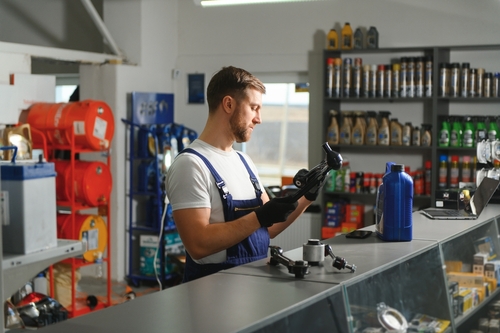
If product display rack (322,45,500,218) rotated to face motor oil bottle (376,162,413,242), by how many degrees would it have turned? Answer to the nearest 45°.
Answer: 0° — it already faces it

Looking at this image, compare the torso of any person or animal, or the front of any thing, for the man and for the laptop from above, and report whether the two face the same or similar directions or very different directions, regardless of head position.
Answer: very different directions

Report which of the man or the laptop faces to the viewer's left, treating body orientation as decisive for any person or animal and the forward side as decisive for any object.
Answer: the laptop

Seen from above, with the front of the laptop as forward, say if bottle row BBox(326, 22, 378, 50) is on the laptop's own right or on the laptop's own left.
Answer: on the laptop's own right

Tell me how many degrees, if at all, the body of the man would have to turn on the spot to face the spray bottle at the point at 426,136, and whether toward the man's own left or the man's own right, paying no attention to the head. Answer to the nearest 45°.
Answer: approximately 90° to the man's own left

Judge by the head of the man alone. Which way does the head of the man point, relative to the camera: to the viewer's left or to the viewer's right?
to the viewer's right

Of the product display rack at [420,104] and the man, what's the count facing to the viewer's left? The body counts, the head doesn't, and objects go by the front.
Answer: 0

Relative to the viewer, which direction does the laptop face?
to the viewer's left

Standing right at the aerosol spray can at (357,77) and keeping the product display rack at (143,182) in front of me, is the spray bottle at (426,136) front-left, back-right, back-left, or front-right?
back-left

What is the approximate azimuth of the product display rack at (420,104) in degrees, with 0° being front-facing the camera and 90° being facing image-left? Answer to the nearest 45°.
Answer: approximately 0°

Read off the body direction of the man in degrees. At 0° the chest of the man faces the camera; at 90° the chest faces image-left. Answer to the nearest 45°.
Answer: approximately 315°

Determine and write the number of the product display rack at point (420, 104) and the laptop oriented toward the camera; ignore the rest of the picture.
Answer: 1
